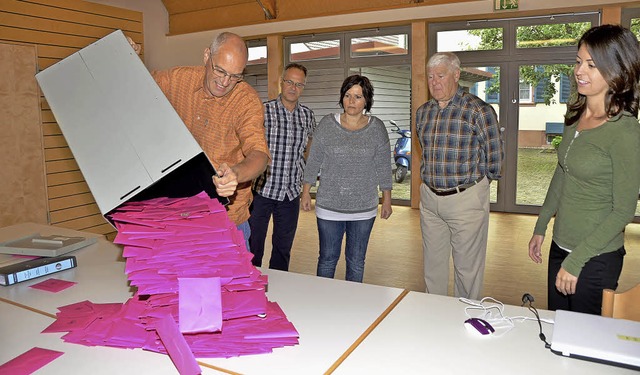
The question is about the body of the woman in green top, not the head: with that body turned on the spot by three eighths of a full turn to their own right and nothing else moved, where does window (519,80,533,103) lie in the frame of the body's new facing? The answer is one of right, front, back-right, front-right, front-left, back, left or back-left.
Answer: front

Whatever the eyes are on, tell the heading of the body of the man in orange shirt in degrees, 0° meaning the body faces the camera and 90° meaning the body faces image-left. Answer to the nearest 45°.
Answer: approximately 0°

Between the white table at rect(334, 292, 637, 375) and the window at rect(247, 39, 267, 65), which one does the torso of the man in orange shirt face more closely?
the white table

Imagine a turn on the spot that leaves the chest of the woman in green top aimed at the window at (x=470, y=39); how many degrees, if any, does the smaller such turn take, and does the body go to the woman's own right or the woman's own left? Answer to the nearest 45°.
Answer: approximately 135° to the woman's own right

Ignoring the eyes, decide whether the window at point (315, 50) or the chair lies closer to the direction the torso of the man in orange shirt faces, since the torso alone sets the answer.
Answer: the chair

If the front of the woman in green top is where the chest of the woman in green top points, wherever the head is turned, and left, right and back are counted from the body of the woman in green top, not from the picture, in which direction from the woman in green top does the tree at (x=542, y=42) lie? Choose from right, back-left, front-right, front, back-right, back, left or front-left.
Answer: back-right
